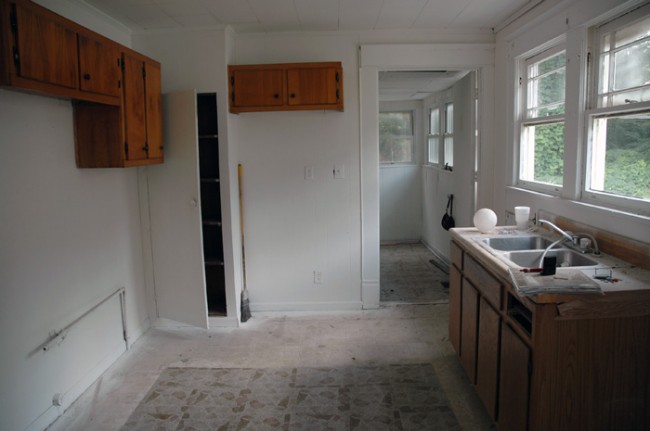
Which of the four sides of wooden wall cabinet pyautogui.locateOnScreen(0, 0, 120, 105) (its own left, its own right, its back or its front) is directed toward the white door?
left

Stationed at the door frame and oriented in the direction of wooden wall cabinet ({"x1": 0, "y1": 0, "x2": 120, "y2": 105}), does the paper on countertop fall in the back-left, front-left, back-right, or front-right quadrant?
front-left

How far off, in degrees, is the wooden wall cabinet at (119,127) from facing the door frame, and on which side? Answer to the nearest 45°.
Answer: approximately 45° to its left

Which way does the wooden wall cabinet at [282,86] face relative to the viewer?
toward the camera

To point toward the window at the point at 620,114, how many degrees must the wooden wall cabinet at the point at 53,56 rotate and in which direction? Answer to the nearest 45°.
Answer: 0° — it already faces it

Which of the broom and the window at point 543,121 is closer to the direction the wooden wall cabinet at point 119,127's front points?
the window

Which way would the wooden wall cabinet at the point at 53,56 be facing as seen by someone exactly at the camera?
facing the viewer and to the right of the viewer

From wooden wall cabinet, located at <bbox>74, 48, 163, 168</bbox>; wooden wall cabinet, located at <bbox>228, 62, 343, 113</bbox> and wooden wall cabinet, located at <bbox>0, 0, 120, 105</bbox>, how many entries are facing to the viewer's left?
0

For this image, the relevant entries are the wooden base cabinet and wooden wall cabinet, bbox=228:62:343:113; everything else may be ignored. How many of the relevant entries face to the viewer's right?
0

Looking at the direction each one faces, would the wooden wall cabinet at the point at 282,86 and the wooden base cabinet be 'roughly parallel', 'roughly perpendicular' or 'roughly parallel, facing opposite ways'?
roughly perpendicular

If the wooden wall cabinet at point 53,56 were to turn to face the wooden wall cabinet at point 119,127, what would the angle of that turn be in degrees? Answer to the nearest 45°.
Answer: approximately 90° to its left

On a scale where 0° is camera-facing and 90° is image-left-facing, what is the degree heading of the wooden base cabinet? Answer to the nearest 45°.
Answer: approximately 45°

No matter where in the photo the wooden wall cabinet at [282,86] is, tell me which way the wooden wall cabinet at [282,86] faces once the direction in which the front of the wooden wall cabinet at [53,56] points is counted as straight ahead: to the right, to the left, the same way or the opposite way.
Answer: to the right

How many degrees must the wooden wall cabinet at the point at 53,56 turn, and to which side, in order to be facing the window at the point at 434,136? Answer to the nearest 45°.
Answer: approximately 90° to its left

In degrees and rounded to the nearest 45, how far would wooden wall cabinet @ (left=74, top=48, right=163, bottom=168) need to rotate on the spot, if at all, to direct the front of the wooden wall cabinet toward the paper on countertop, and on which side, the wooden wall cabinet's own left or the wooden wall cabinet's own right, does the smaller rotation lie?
0° — it already faces it
